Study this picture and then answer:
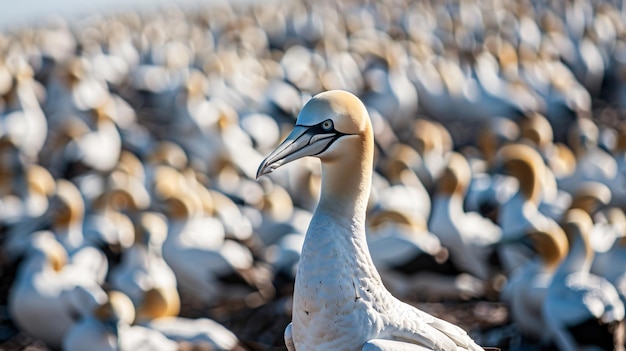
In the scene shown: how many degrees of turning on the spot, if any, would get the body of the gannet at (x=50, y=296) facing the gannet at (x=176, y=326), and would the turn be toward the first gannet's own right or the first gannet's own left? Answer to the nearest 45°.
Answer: approximately 90° to the first gannet's own left

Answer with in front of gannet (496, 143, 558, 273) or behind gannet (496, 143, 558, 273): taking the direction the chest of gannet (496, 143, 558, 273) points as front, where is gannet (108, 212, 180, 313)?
in front

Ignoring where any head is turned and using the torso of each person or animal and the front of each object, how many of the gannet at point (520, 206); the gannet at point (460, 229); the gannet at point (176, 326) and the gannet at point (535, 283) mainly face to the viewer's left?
4

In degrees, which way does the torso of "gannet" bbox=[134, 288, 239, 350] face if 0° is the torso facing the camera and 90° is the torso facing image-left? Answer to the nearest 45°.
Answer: approximately 90°

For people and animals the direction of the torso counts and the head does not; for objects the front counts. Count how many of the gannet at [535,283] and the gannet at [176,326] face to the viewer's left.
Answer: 2

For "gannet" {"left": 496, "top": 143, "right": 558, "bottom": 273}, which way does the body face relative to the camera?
to the viewer's left

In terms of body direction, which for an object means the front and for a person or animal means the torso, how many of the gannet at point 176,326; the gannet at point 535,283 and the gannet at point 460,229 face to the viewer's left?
3

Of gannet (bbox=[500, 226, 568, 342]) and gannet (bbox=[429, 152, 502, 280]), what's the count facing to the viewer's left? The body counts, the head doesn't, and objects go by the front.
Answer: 2

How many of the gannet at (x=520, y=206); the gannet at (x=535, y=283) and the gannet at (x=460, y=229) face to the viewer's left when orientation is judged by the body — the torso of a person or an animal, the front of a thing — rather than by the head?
3

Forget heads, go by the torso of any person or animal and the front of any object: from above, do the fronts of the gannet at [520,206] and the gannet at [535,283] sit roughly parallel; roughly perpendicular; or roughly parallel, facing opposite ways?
roughly parallel

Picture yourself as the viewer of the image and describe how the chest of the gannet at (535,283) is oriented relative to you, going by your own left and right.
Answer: facing to the left of the viewer

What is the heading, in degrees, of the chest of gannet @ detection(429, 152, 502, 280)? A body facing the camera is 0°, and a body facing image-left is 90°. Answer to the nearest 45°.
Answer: approximately 90°

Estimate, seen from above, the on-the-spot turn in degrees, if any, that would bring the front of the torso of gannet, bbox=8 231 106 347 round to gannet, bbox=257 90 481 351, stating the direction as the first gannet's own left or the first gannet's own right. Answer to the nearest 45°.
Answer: approximately 45° to the first gannet's own left
